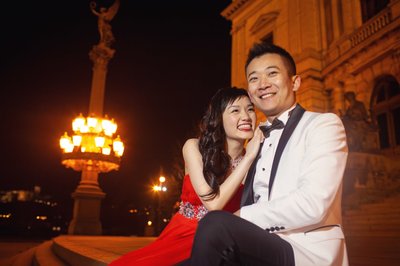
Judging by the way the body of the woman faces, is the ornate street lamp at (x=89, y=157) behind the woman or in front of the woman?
behind

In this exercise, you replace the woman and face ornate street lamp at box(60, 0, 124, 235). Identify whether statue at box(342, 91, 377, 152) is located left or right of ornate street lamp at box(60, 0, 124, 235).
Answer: right

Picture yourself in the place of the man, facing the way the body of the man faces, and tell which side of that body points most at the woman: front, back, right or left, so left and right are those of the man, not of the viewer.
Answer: right

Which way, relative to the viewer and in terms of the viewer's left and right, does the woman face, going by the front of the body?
facing the viewer and to the right of the viewer

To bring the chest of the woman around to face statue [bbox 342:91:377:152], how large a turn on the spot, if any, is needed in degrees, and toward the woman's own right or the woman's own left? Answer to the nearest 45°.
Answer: approximately 90° to the woman's own left

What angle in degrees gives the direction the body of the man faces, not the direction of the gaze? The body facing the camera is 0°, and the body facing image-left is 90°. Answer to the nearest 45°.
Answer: approximately 45°

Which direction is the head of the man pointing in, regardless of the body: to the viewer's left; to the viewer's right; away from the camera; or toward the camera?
toward the camera

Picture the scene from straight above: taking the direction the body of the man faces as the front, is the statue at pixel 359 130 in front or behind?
behind

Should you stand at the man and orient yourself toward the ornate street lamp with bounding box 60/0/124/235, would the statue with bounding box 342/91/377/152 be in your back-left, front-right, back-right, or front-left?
front-right
